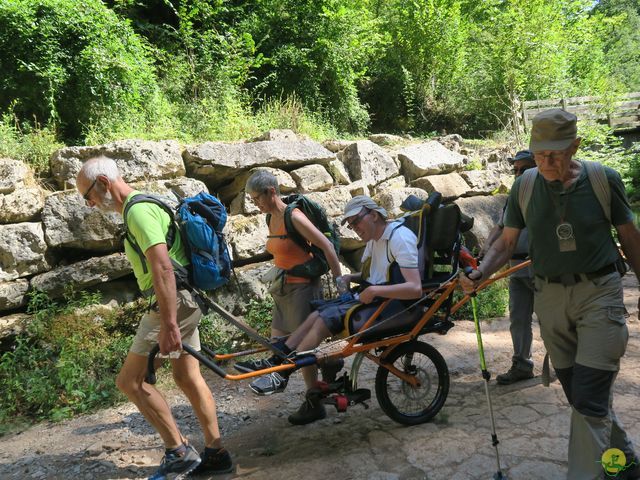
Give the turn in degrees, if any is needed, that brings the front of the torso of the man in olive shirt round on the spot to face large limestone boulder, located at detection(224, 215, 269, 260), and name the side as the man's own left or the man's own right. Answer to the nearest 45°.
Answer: approximately 90° to the man's own right

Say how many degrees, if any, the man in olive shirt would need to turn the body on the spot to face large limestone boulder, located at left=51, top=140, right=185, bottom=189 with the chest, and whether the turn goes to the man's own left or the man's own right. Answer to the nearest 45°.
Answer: approximately 90° to the man's own right

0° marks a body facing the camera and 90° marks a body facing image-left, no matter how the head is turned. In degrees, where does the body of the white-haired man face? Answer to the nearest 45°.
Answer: approximately 90°

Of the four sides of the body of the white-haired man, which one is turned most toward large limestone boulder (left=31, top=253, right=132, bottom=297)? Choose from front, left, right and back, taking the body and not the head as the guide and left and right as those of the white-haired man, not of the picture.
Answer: right

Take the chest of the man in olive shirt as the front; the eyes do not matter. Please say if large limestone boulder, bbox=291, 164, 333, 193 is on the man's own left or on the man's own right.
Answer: on the man's own right

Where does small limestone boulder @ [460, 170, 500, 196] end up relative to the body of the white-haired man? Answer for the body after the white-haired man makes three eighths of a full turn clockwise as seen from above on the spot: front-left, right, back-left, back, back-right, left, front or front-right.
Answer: front

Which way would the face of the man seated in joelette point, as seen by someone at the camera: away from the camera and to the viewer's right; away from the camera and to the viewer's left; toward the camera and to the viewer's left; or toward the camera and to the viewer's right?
toward the camera and to the viewer's left

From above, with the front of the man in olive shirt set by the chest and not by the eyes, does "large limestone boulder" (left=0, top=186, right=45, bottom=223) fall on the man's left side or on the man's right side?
on the man's right side

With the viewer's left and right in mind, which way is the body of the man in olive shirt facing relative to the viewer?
facing the viewer and to the left of the viewer

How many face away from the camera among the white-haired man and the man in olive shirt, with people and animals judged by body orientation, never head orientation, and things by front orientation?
0

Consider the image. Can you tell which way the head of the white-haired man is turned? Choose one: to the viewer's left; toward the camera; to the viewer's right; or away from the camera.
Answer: to the viewer's left

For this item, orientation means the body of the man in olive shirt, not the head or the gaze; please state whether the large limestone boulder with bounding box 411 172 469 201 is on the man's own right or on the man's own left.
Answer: on the man's own right
